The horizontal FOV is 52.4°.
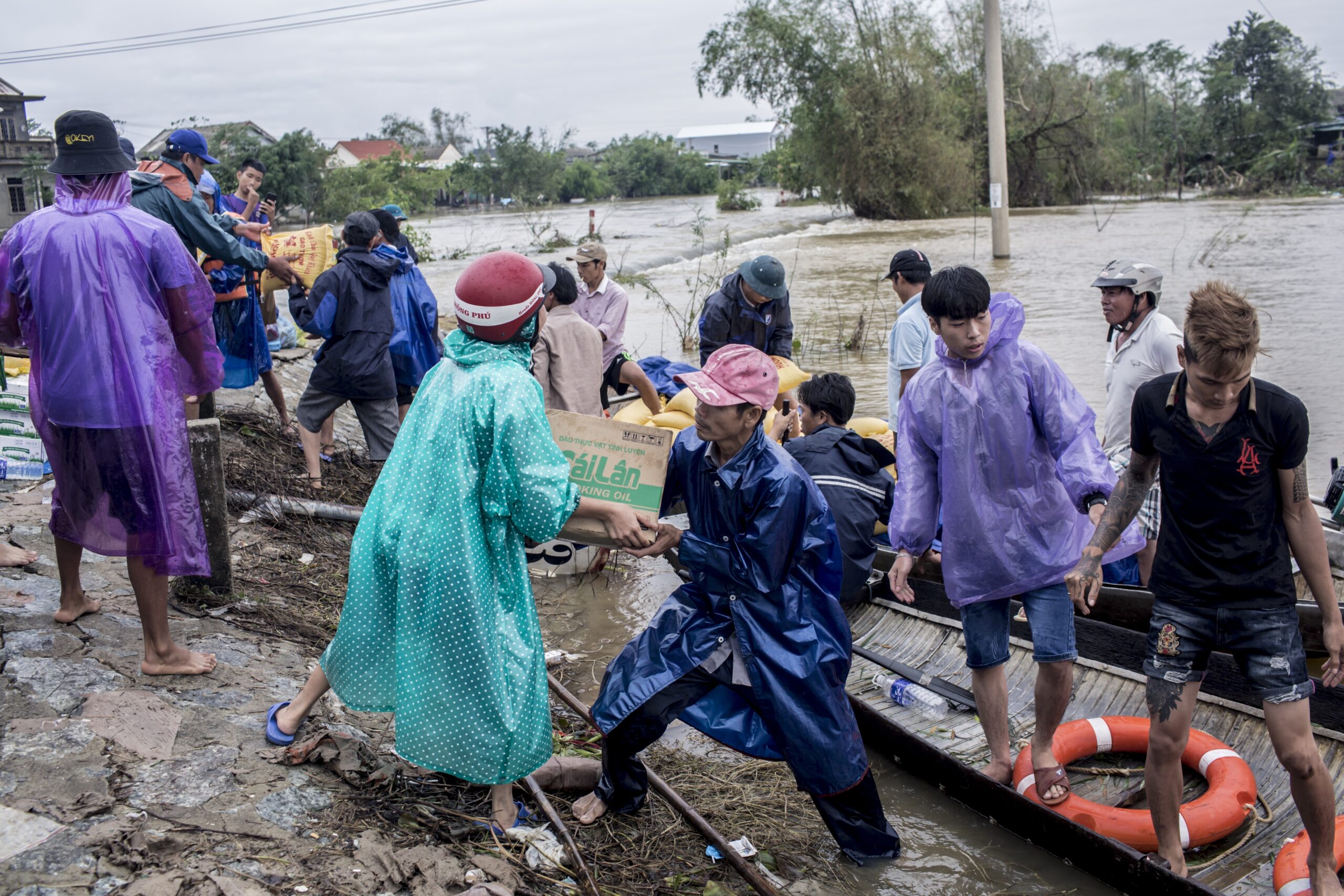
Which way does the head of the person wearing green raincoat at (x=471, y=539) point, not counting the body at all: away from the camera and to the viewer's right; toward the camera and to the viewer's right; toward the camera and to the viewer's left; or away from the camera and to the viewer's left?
away from the camera and to the viewer's right

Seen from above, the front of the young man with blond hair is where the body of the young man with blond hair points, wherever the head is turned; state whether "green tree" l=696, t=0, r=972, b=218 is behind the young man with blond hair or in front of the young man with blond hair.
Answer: behind

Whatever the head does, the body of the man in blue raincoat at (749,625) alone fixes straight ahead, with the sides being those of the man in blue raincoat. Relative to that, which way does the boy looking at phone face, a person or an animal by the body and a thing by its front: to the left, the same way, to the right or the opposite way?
to the left

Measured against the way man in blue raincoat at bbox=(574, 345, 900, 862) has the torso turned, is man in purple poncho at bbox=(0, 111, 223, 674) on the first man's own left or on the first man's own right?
on the first man's own right

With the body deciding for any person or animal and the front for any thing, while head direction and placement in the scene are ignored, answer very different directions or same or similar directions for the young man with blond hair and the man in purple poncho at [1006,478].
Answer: same or similar directions

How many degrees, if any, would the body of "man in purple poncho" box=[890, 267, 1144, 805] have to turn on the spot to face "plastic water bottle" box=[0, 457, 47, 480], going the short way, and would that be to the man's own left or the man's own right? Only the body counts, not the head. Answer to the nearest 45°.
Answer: approximately 90° to the man's own right

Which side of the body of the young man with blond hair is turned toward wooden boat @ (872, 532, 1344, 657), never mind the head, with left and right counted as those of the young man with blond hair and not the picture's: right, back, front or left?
back

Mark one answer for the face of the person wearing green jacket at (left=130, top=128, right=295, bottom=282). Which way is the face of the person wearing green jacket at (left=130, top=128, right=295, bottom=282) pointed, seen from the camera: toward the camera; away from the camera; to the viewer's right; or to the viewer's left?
to the viewer's right

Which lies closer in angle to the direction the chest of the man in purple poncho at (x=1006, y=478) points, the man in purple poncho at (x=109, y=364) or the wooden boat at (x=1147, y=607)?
the man in purple poncho

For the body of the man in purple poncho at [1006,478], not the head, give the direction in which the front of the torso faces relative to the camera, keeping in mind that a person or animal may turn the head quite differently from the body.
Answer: toward the camera

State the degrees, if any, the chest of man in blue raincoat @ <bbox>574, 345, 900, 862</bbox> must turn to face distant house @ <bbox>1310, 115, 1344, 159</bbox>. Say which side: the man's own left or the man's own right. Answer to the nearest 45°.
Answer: approximately 180°

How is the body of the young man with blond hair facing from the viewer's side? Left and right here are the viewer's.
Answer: facing the viewer
